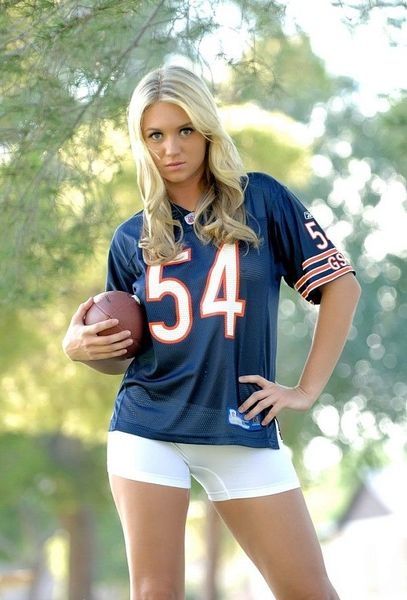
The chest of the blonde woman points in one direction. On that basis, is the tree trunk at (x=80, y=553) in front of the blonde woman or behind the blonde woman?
behind

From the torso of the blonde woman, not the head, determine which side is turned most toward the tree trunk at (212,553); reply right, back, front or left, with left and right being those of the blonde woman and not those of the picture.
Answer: back

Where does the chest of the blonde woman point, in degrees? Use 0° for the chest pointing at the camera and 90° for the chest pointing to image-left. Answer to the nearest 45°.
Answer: approximately 0°

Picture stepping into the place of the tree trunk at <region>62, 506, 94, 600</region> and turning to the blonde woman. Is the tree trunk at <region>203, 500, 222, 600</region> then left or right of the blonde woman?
left
